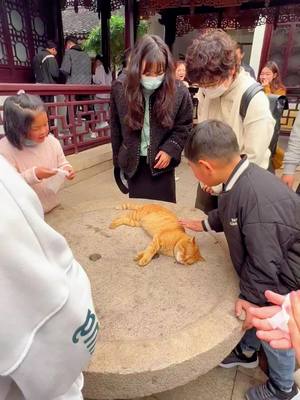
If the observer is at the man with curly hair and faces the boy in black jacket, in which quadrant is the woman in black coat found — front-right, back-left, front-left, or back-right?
back-right

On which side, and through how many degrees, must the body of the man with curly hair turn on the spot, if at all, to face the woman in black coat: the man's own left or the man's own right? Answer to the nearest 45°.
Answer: approximately 90° to the man's own right

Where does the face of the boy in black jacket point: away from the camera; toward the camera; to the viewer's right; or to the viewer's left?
to the viewer's left

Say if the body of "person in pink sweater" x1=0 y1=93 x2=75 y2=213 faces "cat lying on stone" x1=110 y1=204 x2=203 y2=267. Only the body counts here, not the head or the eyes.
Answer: yes

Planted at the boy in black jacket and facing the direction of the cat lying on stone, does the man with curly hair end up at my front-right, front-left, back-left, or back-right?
front-right

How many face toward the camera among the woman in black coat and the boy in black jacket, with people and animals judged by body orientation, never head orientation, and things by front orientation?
1

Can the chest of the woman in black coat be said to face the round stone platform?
yes

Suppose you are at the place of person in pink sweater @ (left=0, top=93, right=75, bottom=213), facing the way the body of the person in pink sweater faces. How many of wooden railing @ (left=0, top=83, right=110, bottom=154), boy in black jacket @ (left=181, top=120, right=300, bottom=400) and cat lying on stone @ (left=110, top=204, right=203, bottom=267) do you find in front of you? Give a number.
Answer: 2

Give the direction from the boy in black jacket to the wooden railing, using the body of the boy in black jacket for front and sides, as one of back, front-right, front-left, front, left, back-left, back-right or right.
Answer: front-right

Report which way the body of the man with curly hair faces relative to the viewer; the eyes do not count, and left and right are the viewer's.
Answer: facing the viewer and to the left of the viewer

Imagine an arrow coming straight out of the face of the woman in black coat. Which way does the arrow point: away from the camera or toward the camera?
toward the camera

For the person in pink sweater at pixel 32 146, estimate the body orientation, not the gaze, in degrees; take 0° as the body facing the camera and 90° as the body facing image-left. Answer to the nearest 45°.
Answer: approximately 315°

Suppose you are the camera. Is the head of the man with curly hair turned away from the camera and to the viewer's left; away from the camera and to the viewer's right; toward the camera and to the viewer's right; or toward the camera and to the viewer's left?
toward the camera and to the viewer's left

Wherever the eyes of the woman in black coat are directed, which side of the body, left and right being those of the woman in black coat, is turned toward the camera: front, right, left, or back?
front

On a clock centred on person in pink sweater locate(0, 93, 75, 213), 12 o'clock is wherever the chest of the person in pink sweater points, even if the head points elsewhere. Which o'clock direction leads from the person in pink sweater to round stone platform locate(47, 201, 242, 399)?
The round stone platform is roughly at 1 o'clock from the person in pink sweater.

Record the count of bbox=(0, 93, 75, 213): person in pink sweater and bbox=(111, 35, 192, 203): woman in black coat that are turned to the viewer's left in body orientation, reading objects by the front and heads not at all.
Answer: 0

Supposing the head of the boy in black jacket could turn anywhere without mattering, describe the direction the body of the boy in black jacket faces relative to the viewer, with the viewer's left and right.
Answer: facing to the left of the viewer
